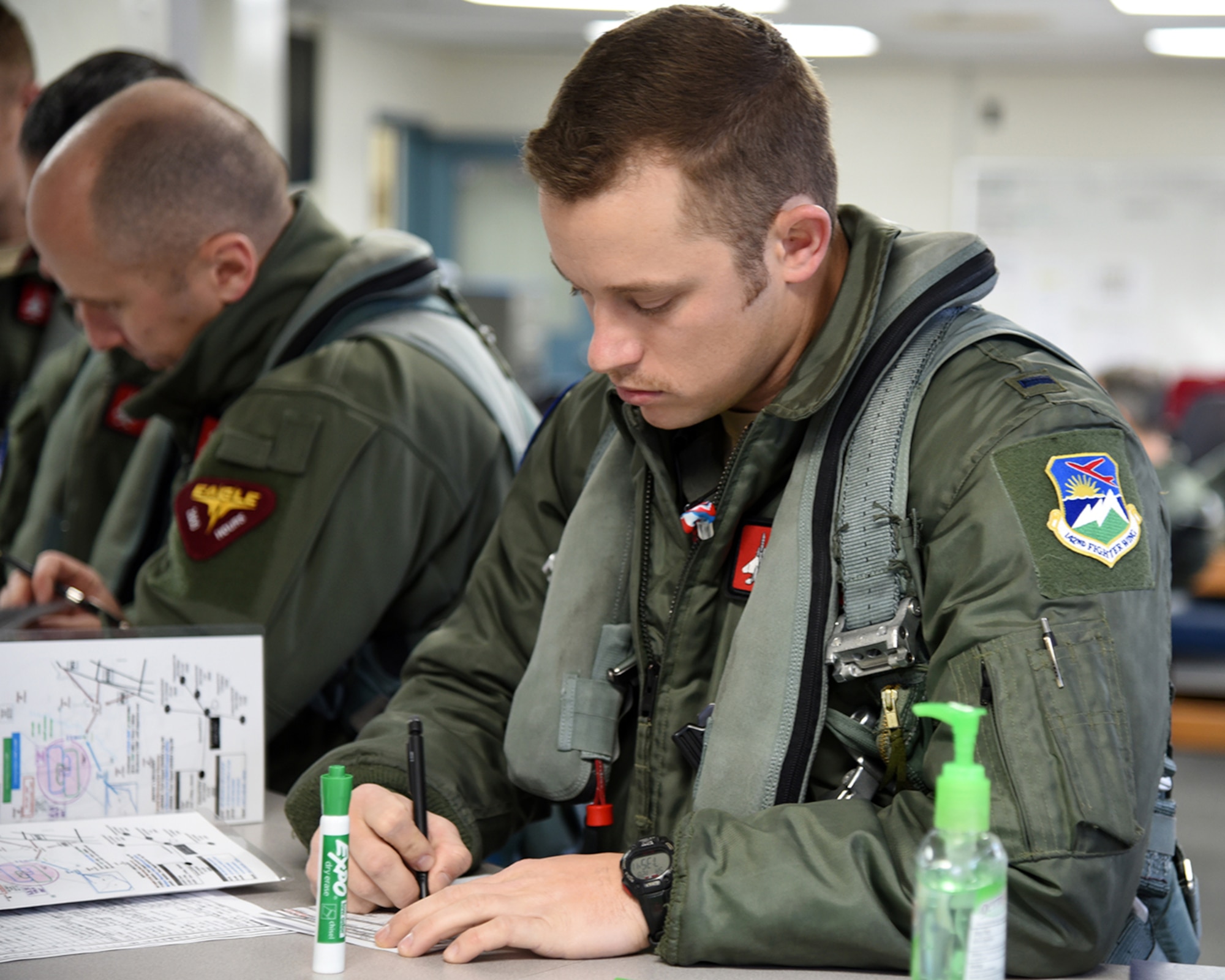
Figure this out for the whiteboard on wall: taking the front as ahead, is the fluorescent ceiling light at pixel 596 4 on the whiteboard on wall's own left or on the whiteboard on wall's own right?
on the whiteboard on wall's own right

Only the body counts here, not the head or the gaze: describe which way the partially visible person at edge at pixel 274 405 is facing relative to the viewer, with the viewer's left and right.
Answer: facing to the left of the viewer

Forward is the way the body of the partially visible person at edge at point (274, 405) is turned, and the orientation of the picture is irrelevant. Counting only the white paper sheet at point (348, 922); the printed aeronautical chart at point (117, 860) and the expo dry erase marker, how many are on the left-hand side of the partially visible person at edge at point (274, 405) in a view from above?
3

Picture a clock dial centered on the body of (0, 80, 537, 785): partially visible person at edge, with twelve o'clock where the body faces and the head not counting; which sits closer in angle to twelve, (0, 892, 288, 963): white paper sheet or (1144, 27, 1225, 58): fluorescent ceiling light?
the white paper sheet

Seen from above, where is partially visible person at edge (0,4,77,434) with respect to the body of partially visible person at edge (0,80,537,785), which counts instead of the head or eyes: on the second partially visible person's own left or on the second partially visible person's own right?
on the second partially visible person's own right

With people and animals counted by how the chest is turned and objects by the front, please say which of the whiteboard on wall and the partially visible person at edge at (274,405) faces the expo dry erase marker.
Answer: the whiteboard on wall

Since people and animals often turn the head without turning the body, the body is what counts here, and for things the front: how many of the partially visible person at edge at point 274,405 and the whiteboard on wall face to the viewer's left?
1

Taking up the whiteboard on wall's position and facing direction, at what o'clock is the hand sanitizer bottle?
The hand sanitizer bottle is roughly at 12 o'clock from the whiteboard on wall.

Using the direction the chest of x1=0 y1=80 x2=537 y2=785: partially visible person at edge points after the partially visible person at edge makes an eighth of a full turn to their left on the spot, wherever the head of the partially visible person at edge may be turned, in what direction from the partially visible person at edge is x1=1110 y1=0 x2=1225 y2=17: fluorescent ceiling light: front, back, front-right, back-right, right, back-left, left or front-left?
back

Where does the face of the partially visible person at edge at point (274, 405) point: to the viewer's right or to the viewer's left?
to the viewer's left

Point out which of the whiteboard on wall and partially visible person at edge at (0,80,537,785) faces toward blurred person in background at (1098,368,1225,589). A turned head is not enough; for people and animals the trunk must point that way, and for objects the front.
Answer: the whiteboard on wall
